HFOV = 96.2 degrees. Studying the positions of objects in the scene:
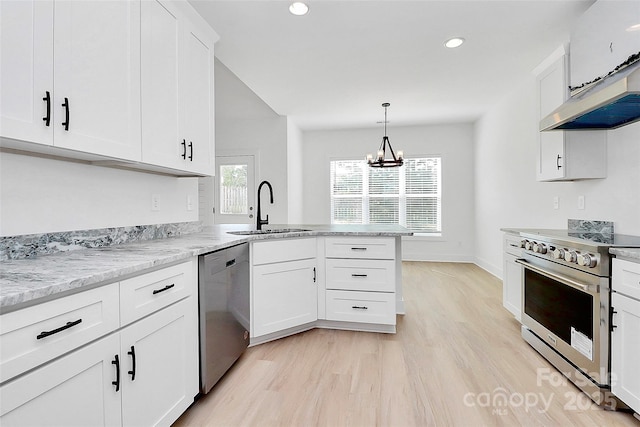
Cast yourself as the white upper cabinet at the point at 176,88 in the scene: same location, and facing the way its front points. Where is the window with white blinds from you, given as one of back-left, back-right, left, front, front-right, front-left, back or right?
left

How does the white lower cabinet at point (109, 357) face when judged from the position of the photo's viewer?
facing the viewer and to the right of the viewer

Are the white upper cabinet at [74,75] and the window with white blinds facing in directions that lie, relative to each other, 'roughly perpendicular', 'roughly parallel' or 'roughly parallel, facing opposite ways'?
roughly perpendicular

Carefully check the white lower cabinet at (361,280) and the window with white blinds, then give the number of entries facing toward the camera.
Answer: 2

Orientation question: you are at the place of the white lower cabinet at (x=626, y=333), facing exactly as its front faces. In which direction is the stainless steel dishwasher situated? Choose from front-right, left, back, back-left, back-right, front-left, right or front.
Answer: front

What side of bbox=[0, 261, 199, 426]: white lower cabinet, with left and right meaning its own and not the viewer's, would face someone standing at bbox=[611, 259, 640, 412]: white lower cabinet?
front

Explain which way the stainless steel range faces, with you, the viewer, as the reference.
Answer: facing the viewer and to the left of the viewer

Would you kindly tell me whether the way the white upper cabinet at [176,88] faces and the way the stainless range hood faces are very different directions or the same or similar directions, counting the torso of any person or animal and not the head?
very different directions

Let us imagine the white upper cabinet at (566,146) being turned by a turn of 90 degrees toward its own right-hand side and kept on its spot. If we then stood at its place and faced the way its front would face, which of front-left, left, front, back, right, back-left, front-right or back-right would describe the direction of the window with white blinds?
front

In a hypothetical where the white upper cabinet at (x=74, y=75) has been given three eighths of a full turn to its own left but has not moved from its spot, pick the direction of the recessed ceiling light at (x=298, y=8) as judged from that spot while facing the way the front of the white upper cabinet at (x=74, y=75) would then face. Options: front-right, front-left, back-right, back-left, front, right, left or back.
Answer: right

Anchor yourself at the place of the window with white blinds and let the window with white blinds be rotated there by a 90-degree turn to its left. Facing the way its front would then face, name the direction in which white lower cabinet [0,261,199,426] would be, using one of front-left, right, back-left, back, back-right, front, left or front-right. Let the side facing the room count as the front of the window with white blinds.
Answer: right

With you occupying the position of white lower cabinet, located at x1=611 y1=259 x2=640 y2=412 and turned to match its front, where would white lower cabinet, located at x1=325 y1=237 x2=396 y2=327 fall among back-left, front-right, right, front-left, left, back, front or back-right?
front-right

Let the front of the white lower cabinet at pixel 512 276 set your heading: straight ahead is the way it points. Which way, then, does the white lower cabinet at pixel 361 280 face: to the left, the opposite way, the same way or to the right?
to the left

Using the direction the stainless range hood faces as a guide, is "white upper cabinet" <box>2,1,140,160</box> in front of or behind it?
in front
